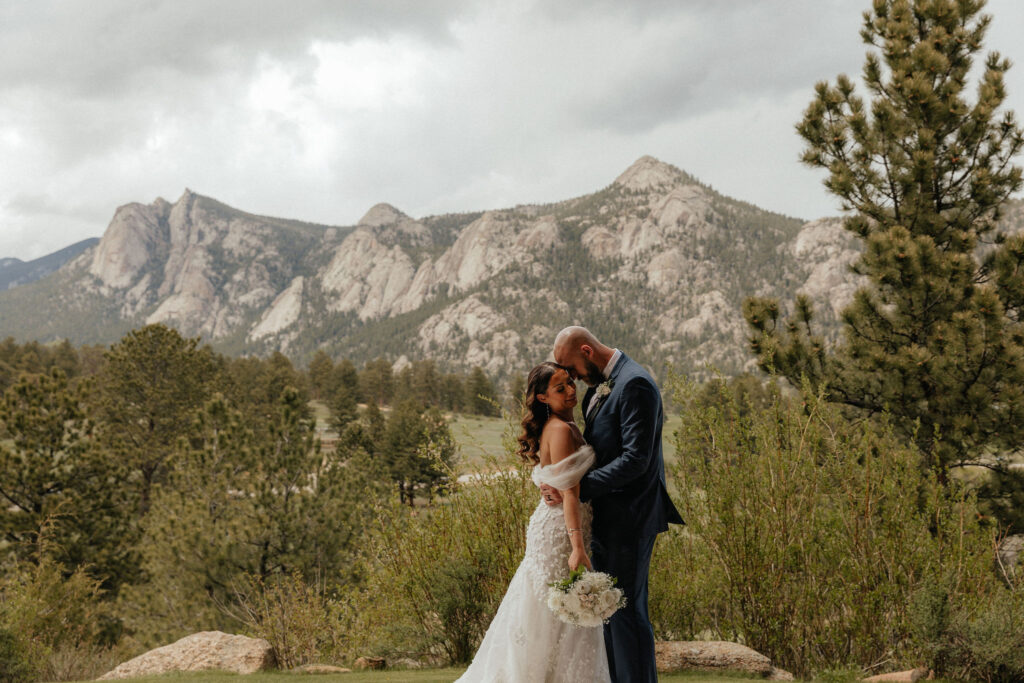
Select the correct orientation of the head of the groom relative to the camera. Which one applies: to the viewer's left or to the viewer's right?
to the viewer's left

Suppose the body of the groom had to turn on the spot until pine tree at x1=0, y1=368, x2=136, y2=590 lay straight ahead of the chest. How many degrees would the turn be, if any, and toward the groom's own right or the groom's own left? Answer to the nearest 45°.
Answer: approximately 45° to the groom's own right

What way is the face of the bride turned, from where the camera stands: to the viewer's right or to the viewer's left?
to the viewer's right

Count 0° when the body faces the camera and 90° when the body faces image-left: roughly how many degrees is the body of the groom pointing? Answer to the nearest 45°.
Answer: approximately 90°

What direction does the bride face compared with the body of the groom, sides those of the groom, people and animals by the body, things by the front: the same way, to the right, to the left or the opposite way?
the opposite way

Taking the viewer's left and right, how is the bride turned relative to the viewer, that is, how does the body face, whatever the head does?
facing to the right of the viewer

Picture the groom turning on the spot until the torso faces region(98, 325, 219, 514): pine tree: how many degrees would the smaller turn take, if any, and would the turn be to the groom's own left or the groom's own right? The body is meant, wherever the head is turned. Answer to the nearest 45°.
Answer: approximately 45° to the groom's own right

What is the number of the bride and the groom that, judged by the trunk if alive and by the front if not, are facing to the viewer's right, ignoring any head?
1
